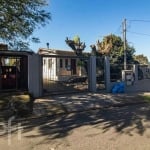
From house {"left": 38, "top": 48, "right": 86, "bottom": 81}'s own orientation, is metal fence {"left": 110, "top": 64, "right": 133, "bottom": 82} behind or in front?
in front

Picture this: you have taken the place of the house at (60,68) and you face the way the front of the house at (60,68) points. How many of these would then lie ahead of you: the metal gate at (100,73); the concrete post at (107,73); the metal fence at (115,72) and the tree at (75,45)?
3

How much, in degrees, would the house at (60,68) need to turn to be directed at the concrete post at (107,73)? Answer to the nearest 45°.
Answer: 0° — it already faces it

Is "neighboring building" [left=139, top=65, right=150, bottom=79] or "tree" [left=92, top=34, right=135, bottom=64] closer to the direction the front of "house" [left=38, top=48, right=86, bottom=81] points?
the neighboring building

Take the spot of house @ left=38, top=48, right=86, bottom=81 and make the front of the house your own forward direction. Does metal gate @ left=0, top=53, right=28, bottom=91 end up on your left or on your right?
on your right

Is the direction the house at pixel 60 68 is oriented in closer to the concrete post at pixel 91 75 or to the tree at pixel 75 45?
the concrete post

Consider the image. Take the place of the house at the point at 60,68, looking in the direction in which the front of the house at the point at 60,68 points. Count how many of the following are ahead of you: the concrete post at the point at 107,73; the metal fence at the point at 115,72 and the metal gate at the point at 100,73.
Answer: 3

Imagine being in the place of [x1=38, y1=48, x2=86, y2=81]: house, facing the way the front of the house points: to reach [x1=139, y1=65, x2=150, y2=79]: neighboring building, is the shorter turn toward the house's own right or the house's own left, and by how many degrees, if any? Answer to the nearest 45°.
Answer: approximately 45° to the house's own left

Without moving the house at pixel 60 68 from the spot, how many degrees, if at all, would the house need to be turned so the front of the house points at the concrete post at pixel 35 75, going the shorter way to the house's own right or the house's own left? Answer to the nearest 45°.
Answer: approximately 45° to the house's own right

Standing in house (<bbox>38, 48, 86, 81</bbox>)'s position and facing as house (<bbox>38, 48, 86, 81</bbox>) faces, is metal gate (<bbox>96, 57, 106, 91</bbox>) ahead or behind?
ahead

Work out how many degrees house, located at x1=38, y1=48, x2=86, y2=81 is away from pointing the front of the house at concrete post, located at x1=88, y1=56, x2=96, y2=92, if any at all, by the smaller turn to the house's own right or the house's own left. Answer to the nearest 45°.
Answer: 0° — it already faces it
